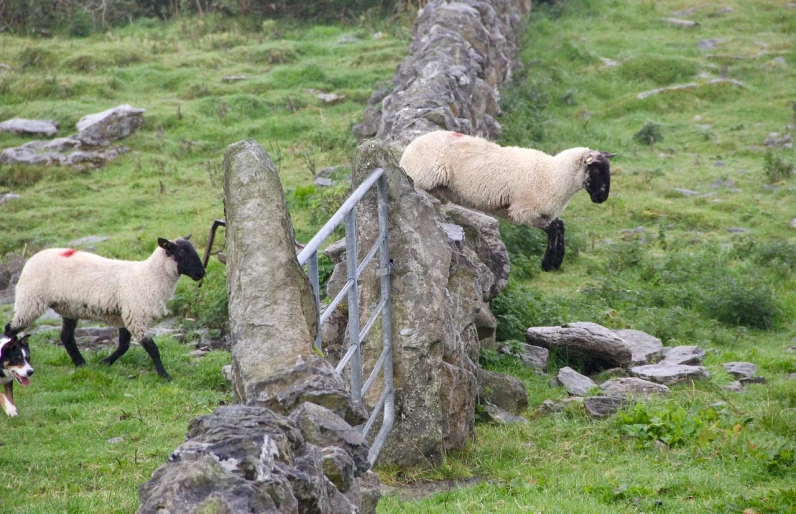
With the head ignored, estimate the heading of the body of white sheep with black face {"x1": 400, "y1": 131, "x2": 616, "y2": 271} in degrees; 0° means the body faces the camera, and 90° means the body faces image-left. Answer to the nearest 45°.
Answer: approximately 270°

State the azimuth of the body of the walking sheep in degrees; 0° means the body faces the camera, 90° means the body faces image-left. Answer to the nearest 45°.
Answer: approximately 270°

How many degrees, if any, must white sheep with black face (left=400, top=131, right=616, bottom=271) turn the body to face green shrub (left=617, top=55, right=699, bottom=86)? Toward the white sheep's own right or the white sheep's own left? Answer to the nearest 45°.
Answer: approximately 90° to the white sheep's own left

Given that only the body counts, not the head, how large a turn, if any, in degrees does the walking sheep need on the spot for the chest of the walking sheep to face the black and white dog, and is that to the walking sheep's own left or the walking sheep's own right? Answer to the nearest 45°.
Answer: approximately 135° to the walking sheep's own right

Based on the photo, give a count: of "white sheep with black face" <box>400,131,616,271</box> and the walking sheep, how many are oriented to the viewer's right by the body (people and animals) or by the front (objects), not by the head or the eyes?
2

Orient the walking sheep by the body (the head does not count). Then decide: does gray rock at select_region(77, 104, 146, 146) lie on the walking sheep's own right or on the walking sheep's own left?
on the walking sheep's own left
